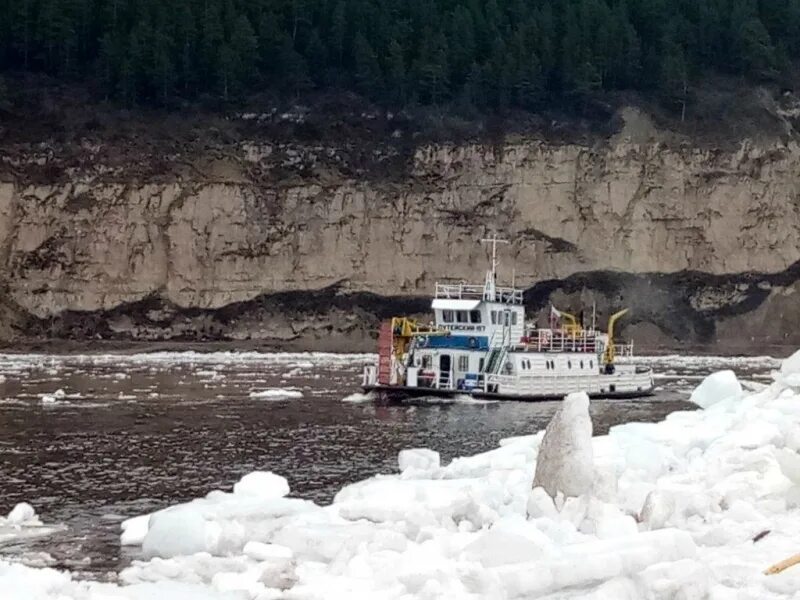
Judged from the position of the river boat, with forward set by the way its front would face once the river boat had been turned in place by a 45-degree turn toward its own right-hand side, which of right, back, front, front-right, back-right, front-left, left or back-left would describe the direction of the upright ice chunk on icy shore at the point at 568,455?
left

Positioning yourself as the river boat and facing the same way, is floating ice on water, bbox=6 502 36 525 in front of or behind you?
in front

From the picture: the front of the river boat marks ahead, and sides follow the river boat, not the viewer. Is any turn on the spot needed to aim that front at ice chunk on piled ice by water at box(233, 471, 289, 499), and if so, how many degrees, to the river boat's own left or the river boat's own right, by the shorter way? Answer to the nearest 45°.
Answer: approximately 45° to the river boat's own left

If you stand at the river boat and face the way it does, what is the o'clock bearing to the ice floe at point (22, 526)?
The ice floe is roughly at 11 o'clock from the river boat.

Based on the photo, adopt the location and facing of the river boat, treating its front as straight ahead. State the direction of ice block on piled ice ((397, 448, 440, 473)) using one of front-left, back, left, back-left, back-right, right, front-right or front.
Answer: front-left

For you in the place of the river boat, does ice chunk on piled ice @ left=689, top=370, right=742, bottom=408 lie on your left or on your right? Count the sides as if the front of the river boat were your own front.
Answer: on your left

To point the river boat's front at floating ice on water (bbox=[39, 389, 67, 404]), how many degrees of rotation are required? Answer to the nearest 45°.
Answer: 0° — it already faces it

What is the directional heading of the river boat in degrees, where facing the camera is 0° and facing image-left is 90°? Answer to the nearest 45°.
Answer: approximately 45°

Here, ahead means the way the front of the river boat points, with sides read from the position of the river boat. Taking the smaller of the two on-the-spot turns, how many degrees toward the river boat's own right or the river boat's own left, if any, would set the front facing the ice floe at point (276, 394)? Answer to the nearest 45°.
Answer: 0° — it already faces it

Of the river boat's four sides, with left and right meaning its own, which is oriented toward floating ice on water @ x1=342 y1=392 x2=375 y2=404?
front
